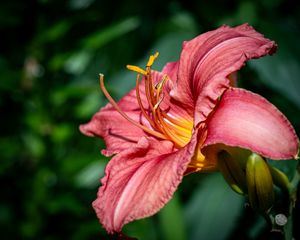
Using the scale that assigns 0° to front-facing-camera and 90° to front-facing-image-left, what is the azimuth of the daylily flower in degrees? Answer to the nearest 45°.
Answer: approximately 45°

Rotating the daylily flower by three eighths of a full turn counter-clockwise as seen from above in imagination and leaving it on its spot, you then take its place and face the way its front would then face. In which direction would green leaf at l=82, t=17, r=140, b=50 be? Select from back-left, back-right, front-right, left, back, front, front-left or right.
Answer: left
